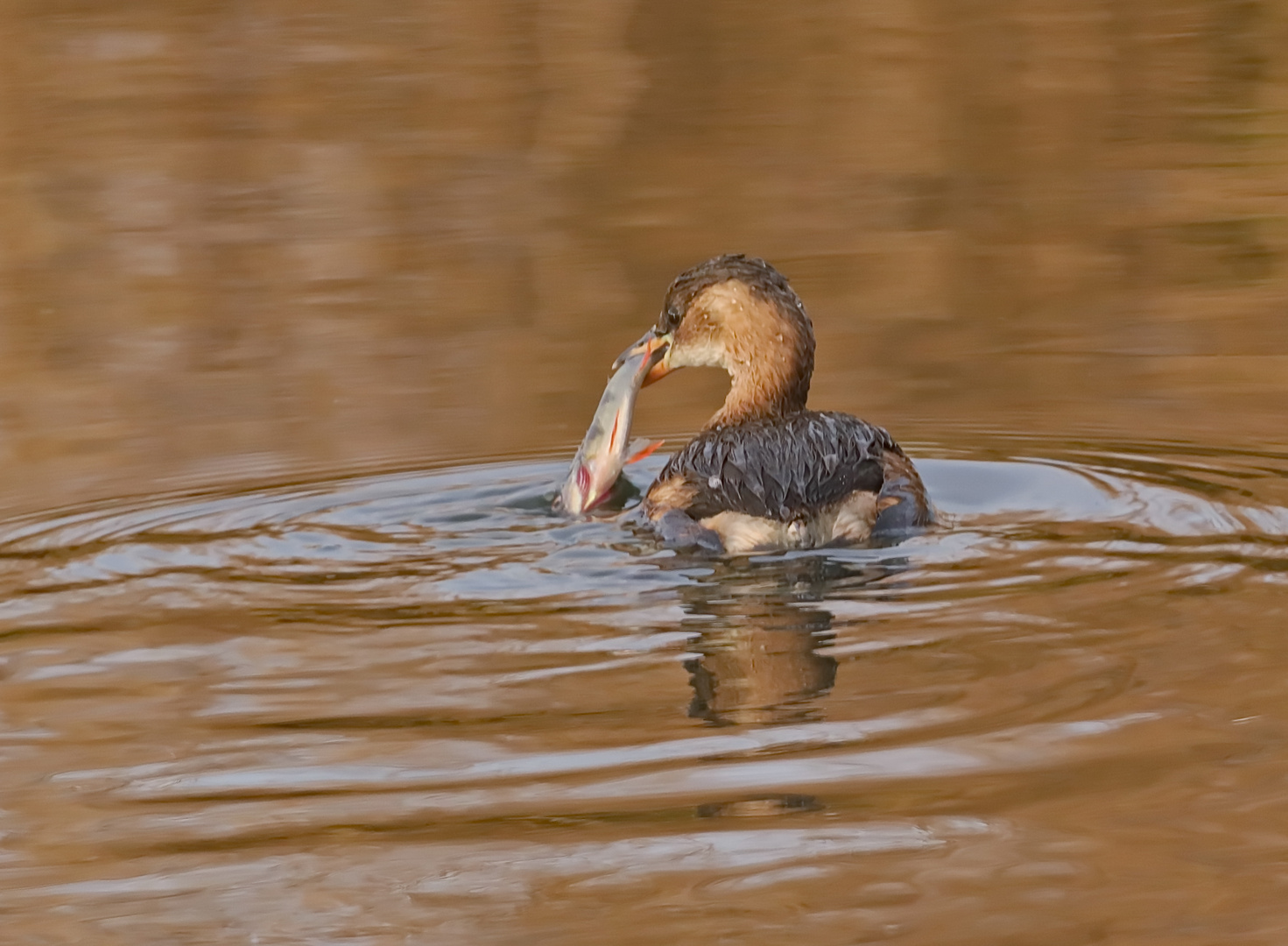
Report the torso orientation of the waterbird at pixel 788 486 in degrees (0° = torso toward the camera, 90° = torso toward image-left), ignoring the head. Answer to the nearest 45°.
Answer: approximately 180°
